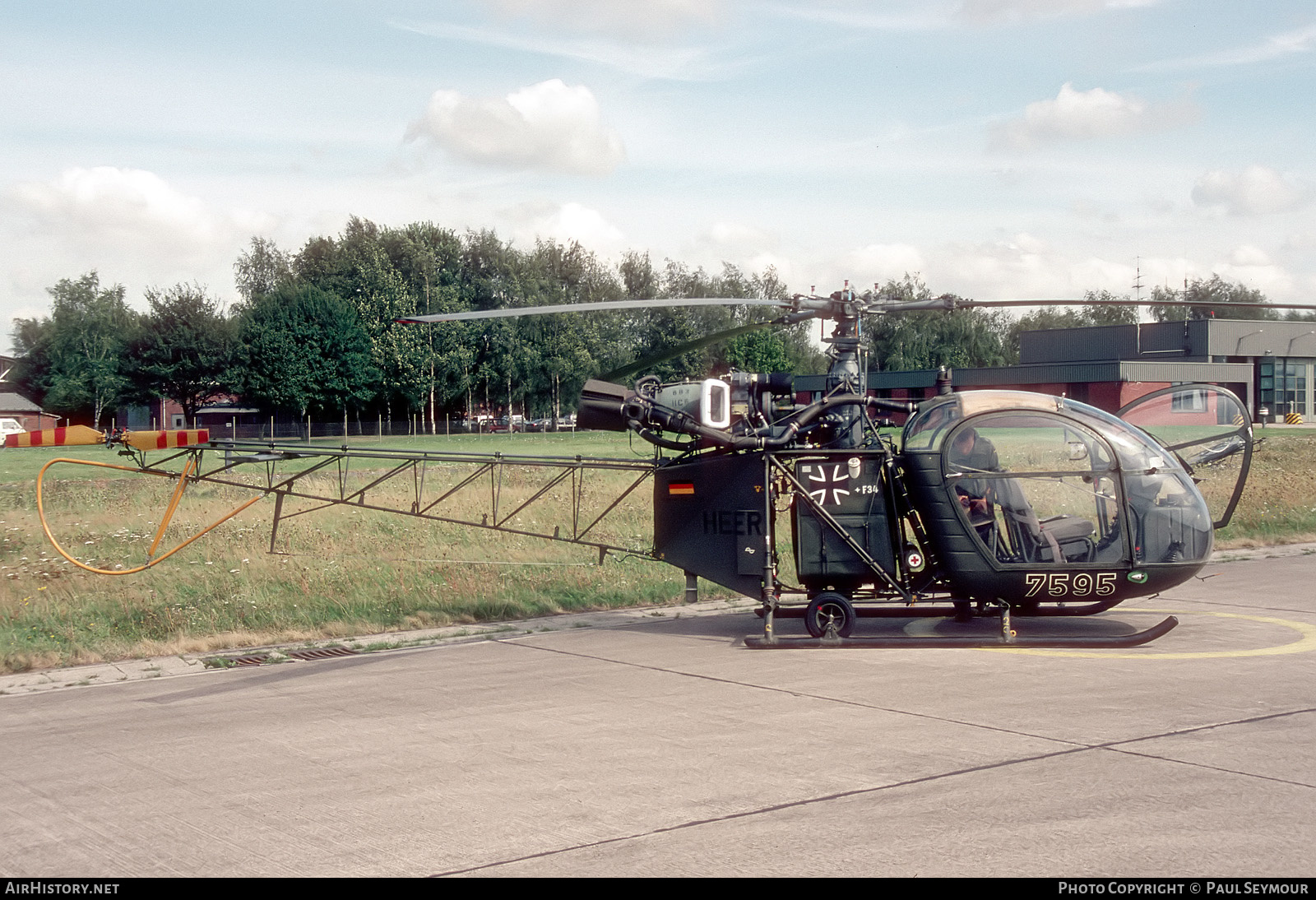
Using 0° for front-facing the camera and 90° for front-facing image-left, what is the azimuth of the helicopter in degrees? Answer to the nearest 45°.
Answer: approximately 270°
